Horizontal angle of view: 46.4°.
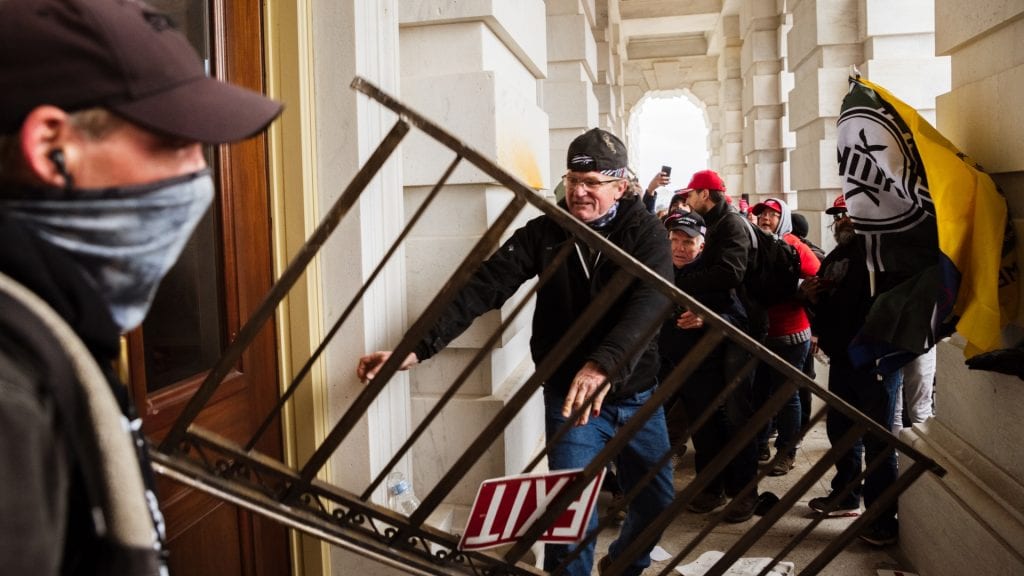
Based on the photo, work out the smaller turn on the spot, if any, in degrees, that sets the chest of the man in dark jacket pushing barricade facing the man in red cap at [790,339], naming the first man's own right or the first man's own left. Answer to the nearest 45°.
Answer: approximately 180°

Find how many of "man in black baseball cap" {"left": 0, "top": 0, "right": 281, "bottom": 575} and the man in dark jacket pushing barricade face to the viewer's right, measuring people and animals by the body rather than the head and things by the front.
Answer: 1

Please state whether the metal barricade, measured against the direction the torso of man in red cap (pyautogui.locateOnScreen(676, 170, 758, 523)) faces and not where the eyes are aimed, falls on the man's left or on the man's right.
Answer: on the man's left

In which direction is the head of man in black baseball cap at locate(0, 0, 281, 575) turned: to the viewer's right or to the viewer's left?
to the viewer's right

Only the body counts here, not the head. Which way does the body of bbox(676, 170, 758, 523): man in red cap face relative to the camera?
to the viewer's left

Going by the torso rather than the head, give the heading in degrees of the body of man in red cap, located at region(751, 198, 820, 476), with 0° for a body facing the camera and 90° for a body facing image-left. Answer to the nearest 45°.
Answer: approximately 45°

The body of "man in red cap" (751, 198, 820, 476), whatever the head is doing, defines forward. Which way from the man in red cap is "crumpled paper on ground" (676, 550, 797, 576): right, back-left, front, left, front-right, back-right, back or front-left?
front-left

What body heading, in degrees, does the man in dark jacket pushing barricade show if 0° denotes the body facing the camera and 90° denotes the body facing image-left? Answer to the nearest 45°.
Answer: approximately 45°

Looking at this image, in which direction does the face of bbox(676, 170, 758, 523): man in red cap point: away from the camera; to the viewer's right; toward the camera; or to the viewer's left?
to the viewer's left

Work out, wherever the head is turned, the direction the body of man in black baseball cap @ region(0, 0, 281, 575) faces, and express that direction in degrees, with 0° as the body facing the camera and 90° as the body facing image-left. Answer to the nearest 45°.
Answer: approximately 270°

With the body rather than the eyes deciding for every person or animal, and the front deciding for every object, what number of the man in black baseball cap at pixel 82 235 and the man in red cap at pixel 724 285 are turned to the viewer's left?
1
